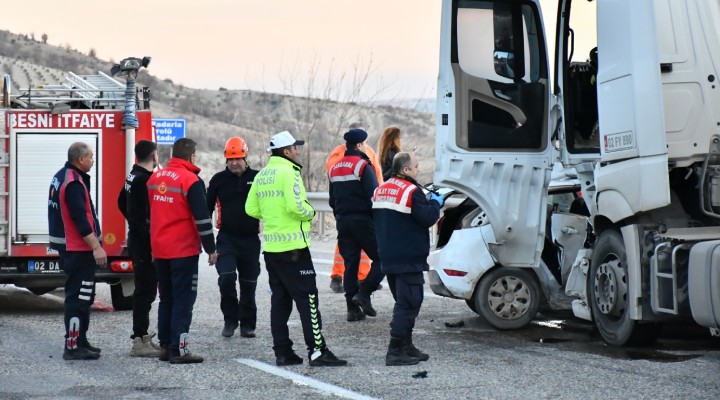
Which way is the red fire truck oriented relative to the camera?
away from the camera

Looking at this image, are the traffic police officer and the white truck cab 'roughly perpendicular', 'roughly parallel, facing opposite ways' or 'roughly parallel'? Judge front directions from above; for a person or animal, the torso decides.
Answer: roughly perpendicular

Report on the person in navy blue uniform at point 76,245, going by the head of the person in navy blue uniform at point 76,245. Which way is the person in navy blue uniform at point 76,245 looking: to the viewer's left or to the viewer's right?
to the viewer's right

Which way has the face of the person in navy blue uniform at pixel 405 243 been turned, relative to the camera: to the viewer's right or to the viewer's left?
to the viewer's right

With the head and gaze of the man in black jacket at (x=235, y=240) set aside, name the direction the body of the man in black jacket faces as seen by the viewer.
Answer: toward the camera

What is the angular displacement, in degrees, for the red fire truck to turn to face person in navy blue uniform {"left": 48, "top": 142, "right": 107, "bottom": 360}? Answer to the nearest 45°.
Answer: approximately 180°

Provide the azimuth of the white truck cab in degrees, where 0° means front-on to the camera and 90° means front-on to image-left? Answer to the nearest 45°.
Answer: approximately 135°

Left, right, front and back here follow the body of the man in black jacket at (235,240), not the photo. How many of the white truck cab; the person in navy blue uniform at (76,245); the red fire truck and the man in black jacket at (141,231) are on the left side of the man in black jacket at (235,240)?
1
